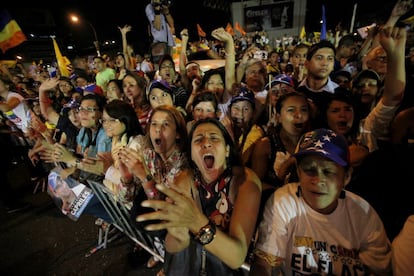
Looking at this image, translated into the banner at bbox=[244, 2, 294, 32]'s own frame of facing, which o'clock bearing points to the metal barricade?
The metal barricade is roughly at 12 o'clock from the banner.

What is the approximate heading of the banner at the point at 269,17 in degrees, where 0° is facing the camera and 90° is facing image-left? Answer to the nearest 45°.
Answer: approximately 0°

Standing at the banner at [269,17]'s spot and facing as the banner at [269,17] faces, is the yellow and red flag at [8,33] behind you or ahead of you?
ahead
